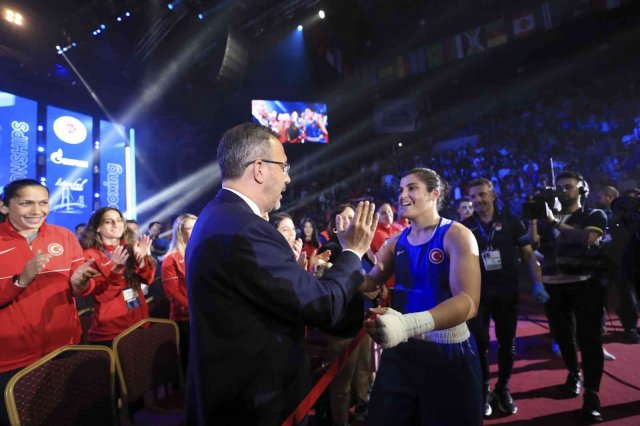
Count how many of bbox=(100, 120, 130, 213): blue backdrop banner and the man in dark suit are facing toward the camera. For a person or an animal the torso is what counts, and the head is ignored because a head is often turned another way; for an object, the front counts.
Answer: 1

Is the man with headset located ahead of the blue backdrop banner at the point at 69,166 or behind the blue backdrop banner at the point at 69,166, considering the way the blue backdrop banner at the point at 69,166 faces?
ahead

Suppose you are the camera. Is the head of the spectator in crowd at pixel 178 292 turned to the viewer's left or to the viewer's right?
to the viewer's right

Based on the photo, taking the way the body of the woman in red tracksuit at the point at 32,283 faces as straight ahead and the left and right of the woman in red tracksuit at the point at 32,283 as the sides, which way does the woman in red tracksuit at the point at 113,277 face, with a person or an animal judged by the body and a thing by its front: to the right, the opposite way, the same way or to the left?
the same way

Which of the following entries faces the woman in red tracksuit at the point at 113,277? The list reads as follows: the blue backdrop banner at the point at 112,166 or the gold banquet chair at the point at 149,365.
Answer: the blue backdrop banner

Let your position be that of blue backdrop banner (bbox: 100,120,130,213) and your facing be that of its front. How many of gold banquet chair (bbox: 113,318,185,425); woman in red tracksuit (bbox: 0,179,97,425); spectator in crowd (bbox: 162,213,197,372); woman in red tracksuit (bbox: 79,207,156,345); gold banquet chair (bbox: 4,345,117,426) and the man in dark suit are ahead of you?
6

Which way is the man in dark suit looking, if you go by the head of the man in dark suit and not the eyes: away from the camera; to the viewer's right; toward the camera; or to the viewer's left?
to the viewer's right

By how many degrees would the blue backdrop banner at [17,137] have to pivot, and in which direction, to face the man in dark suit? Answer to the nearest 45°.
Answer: approximately 45° to its right

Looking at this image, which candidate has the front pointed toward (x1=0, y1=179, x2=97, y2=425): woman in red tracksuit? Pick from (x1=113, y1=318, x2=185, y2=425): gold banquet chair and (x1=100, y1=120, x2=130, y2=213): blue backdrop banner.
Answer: the blue backdrop banner

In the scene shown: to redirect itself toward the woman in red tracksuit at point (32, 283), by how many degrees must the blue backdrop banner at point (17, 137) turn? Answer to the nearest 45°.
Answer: approximately 45° to its right

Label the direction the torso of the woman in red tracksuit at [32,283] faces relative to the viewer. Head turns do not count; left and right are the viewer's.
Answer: facing the viewer and to the right of the viewer

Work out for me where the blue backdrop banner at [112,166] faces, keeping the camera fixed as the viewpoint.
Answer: facing the viewer

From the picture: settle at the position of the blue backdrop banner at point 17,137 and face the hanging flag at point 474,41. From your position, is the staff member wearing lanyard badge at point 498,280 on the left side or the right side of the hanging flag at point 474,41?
right
